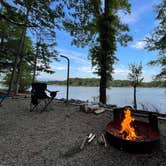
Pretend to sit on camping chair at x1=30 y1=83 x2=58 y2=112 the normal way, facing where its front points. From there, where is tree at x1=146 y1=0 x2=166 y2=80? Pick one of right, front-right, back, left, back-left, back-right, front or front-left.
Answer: front-right

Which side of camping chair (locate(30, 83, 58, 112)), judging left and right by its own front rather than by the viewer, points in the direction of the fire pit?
right

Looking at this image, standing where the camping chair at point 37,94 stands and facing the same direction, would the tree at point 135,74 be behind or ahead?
ahead

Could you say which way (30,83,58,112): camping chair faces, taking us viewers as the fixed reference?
facing away from the viewer and to the right of the viewer
